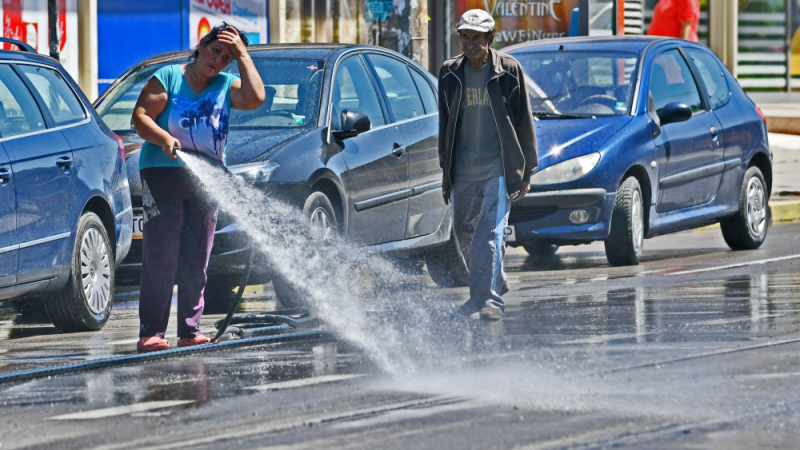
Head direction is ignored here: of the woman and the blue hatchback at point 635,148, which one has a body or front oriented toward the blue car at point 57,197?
the blue hatchback

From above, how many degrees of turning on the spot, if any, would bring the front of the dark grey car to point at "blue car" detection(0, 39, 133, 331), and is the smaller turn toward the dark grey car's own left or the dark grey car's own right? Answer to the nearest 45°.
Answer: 0° — it already faces it

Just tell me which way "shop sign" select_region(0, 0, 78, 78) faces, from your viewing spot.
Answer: facing the viewer

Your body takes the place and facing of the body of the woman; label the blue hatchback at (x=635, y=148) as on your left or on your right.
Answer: on your left

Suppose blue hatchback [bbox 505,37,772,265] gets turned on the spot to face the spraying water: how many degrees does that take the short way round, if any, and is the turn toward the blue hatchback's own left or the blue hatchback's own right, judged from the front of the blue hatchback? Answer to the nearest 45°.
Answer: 0° — it already faces it

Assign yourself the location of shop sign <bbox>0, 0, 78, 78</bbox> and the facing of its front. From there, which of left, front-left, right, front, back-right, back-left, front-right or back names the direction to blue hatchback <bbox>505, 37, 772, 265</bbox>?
front-left

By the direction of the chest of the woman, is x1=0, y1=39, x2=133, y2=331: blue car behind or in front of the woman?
behind

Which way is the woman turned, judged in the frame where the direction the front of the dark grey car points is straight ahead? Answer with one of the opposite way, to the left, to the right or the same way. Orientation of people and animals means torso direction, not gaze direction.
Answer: to the left

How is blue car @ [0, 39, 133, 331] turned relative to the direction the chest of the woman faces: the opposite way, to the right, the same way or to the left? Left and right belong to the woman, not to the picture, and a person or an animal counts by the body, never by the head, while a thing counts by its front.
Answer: to the right

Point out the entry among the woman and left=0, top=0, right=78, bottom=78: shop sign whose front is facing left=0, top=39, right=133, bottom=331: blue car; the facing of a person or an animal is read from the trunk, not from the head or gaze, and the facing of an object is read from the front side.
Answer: the shop sign

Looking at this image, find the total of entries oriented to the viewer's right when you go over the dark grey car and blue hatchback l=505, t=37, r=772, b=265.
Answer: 0

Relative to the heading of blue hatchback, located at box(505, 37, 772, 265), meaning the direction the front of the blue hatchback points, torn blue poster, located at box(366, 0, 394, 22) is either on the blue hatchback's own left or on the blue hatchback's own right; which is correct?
on the blue hatchback's own right

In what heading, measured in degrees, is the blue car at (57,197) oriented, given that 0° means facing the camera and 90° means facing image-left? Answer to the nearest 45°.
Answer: approximately 45°

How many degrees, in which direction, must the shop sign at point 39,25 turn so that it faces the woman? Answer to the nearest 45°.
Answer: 0° — it already faces them
